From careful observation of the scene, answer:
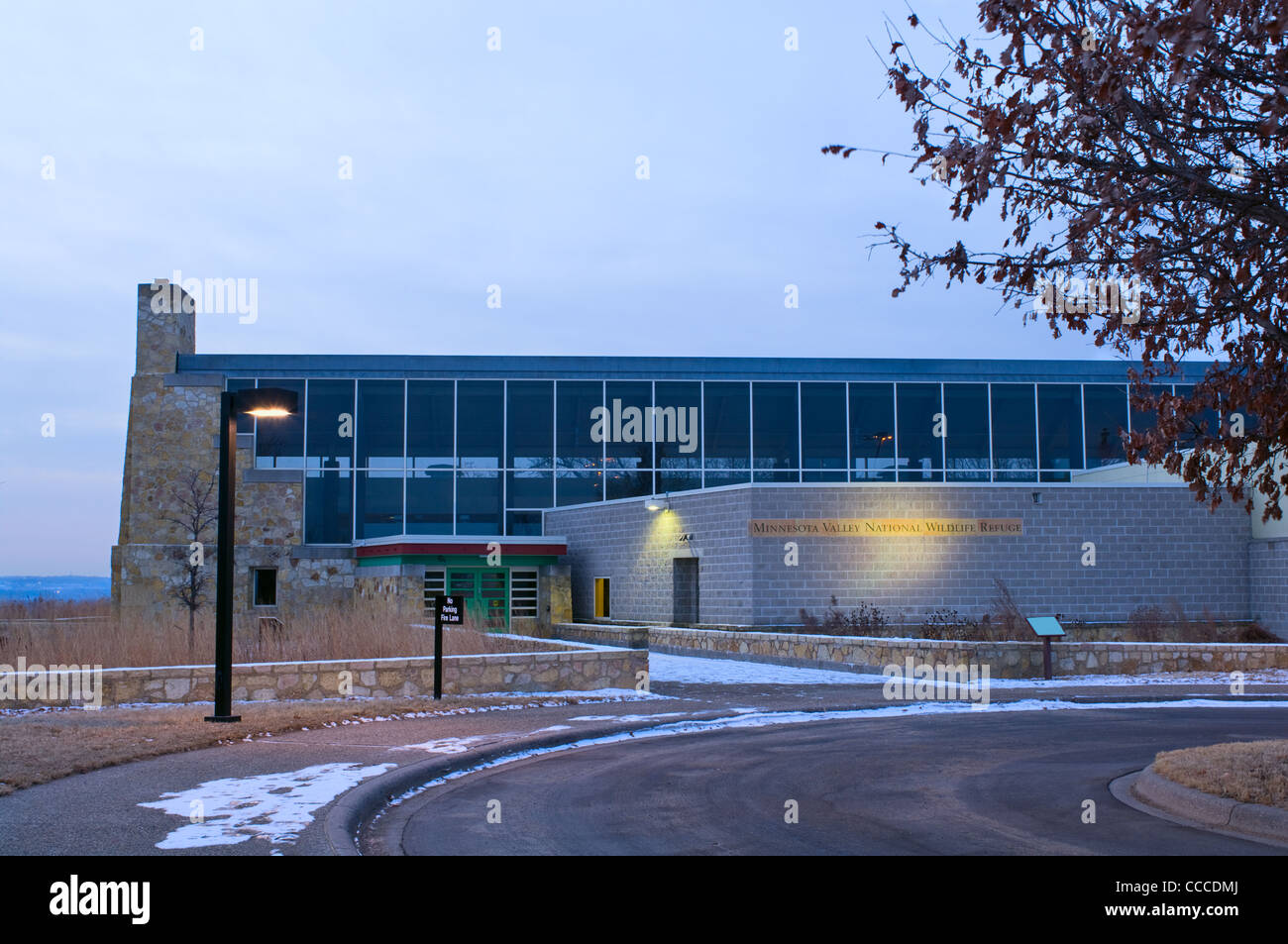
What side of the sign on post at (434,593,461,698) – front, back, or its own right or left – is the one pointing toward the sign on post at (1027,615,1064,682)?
left

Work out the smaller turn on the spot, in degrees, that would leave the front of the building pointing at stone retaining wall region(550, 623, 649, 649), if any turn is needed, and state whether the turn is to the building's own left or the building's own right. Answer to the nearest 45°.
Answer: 0° — it already faces it

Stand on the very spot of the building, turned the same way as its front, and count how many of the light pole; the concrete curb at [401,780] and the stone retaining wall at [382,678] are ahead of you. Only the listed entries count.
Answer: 3

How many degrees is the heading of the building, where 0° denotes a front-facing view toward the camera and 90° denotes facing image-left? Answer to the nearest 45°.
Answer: approximately 0°

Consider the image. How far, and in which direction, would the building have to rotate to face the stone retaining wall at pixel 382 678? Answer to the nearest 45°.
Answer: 0° — it already faces it

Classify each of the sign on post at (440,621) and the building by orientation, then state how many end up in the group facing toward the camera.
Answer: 2

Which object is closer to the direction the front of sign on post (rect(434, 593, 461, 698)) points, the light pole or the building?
the light pole
